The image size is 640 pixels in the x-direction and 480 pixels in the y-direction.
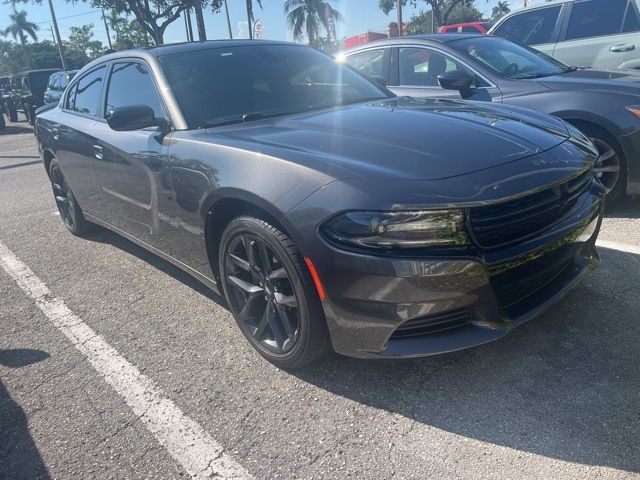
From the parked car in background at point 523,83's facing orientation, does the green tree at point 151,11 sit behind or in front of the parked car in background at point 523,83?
behind

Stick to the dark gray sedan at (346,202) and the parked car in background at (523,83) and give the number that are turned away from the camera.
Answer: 0

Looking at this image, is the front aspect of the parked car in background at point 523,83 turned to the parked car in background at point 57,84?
no

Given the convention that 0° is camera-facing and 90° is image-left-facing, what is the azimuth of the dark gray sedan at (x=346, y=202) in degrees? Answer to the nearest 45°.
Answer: approximately 315°

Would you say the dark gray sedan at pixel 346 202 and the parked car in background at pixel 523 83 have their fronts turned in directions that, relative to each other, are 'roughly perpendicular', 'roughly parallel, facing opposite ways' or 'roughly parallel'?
roughly parallel

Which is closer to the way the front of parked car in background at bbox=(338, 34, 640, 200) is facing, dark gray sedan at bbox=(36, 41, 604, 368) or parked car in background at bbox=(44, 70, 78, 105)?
the dark gray sedan

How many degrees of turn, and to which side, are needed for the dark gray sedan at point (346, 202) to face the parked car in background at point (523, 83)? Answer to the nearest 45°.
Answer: approximately 90° to its left

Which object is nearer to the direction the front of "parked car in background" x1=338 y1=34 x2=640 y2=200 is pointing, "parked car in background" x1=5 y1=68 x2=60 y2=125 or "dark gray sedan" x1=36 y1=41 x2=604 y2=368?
the dark gray sedan

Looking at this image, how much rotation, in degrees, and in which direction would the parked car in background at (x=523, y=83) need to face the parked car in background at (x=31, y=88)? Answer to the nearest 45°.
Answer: approximately 180°

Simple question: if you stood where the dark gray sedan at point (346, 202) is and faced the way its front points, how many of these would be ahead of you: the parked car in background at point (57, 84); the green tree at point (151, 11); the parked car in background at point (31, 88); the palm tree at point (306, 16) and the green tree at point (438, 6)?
0

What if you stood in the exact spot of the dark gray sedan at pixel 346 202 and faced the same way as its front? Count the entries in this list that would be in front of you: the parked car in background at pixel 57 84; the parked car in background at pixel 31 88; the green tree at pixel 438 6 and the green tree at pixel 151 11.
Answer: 0

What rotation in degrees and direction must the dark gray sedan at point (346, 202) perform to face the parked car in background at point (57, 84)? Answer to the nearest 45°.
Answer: approximately 180°

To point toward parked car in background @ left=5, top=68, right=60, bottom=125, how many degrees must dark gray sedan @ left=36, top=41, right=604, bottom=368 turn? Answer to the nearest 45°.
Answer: approximately 180°

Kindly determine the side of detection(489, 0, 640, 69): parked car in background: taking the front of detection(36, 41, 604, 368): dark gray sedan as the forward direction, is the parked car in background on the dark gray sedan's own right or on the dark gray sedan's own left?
on the dark gray sedan's own left

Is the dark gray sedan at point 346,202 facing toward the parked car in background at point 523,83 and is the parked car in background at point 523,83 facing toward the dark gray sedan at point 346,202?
no

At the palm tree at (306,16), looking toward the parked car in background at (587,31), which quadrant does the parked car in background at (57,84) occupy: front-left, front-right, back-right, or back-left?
front-right

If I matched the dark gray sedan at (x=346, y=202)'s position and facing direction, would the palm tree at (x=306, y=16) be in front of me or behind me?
behind

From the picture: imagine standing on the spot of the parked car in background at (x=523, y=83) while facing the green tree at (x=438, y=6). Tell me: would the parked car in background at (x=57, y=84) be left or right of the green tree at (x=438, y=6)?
left
